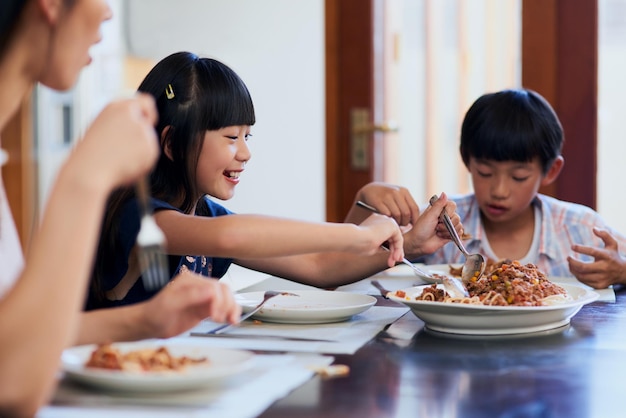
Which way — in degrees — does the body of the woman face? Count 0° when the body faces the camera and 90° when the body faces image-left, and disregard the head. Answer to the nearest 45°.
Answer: approximately 270°

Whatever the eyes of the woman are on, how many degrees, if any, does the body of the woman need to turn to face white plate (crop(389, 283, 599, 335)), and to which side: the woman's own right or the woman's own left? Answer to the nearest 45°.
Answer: approximately 45° to the woman's own left

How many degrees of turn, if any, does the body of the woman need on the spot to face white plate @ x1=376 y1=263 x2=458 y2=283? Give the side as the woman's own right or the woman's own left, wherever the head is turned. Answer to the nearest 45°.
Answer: approximately 45° to the woman's own left

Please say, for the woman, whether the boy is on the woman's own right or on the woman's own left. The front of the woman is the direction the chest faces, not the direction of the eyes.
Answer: on the woman's own left

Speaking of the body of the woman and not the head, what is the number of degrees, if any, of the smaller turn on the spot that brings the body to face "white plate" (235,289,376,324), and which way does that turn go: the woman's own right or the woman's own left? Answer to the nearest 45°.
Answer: approximately 45° to the woman's own left

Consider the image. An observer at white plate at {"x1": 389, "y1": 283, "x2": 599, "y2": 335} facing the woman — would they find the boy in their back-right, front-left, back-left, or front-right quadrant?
back-right
